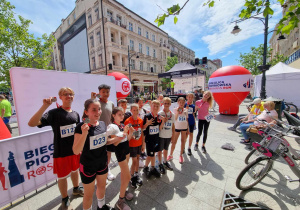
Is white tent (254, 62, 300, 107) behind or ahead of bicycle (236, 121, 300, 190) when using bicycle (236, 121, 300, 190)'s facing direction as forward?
behind

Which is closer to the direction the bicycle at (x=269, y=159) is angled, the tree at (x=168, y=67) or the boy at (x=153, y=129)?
the boy

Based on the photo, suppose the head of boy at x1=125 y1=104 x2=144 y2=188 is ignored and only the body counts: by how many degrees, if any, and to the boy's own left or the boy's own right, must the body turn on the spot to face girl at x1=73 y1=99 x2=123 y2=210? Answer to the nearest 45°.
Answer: approximately 45° to the boy's own right

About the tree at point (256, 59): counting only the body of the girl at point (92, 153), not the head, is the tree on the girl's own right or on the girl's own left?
on the girl's own left

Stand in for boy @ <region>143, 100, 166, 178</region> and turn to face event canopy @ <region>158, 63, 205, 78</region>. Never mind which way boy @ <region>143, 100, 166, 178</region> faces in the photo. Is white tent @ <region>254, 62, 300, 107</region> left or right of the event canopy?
right

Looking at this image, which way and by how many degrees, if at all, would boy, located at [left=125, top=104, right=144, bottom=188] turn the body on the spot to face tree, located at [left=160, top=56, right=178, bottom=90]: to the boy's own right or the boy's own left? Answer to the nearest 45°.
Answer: approximately 180°

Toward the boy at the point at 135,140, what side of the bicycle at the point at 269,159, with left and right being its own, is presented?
front

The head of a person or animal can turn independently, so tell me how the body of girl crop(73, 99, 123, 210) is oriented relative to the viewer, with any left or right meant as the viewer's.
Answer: facing the viewer and to the right of the viewer

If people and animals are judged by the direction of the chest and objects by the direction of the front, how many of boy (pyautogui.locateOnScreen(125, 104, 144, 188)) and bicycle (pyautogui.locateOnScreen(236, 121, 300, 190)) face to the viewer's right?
0
